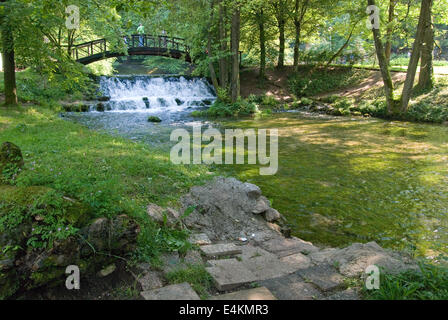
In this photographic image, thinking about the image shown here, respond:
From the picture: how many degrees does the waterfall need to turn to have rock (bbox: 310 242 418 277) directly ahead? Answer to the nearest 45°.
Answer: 0° — it already faces it

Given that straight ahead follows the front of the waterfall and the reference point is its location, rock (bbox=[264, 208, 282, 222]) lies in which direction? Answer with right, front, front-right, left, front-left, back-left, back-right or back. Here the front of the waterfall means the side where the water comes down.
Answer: front

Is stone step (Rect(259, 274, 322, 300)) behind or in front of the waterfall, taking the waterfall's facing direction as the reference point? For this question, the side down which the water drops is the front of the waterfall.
in front

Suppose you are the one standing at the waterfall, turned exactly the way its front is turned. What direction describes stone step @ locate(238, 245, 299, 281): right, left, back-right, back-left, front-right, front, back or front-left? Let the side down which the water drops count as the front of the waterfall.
front

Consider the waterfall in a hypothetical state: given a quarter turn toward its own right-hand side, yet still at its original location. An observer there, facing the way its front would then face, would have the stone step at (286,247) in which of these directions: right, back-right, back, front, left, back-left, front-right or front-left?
left

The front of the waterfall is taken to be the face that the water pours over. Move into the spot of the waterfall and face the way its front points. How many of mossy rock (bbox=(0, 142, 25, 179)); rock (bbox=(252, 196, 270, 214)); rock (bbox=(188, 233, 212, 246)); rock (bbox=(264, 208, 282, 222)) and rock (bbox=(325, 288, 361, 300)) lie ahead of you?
5

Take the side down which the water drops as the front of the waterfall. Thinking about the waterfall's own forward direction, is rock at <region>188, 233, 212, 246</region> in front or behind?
in front

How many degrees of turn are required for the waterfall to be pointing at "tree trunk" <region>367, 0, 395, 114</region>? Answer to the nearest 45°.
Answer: approximately 45° to its left

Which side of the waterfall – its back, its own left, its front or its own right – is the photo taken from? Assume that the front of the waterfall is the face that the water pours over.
front

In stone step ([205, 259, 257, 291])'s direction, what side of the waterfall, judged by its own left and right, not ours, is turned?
front

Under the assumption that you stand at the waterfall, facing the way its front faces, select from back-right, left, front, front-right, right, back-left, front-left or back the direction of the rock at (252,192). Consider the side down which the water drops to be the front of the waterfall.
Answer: front

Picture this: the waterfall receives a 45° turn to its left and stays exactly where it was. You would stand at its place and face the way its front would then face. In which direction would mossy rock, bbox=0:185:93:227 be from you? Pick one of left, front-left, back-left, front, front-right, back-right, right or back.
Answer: front-right

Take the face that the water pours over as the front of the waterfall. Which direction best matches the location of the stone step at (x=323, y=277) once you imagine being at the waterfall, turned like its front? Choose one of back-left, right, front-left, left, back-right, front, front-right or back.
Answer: front

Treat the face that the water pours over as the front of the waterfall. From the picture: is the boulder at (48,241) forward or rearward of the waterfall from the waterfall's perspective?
forward

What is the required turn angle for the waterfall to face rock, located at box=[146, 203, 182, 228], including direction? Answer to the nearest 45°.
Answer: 0° — it already faces it
